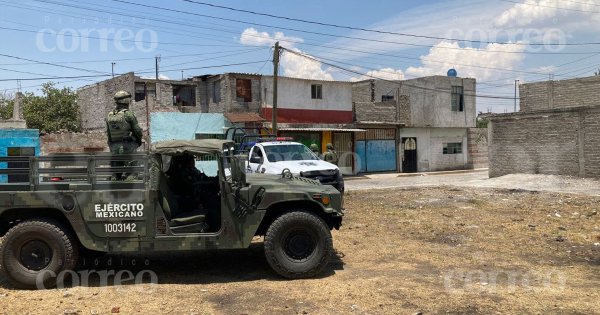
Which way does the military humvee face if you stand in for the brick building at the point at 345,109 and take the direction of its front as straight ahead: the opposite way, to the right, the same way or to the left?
to the left

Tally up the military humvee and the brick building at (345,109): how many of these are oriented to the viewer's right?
1

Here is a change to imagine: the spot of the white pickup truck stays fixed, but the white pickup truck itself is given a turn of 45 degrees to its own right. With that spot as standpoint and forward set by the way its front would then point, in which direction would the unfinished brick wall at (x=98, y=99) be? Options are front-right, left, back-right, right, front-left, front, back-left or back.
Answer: back-right

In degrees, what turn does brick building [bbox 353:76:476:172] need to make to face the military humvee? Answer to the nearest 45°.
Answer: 0° — it already faces it

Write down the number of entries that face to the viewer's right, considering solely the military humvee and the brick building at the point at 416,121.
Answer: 1

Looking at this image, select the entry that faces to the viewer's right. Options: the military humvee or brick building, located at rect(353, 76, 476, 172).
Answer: the military humvee

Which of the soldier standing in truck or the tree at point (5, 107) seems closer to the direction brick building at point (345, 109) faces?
the soldier standing in truck

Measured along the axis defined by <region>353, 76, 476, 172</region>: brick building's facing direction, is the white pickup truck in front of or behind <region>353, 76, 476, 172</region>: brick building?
in front

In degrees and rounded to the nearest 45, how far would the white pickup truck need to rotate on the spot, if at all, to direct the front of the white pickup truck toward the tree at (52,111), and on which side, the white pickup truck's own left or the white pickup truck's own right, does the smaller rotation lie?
approximately 180°

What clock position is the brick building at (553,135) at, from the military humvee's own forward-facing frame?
The brick building is roughly at 11 o'clock from the military humvee.

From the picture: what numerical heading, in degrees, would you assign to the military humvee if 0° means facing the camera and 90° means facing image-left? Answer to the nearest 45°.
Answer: approximately 270°

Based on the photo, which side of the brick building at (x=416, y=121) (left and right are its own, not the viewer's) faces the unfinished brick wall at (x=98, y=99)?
right
